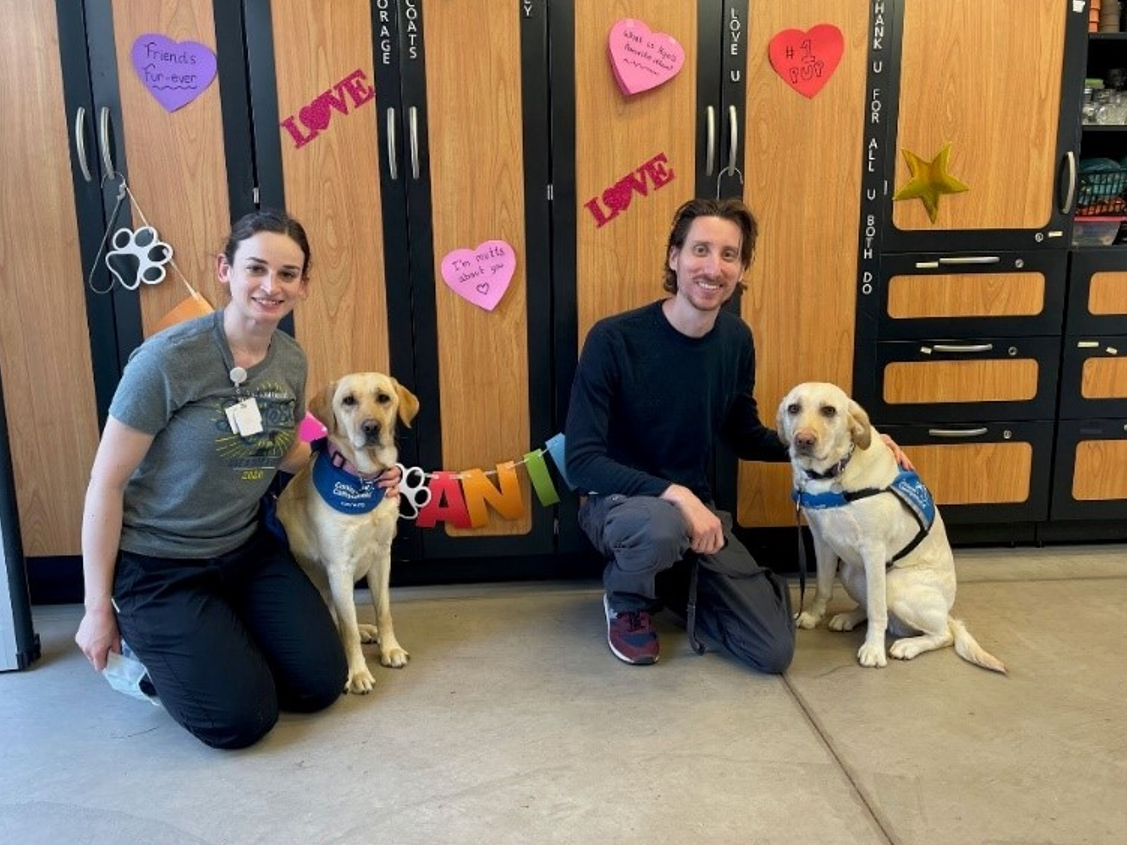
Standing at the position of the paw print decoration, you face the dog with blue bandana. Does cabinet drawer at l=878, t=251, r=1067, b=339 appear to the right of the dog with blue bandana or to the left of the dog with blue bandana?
left

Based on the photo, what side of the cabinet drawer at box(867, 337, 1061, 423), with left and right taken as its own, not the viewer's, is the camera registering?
front

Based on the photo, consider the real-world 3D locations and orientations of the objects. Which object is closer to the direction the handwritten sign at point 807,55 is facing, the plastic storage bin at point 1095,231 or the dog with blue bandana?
the dog with blue bandana

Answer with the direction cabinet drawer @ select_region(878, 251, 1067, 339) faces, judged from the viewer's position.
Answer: facing the viewer

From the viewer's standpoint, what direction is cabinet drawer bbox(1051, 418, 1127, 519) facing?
toward the camera

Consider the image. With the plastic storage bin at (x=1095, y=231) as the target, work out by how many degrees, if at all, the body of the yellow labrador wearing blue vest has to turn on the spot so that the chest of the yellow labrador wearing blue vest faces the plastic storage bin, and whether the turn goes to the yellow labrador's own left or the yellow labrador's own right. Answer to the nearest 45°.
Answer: approximately 180°

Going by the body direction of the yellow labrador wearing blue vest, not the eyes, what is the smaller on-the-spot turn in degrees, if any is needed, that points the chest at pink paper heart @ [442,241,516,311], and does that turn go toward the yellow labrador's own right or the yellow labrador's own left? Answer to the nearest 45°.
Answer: approximately 45° to the yellow labrador's own right

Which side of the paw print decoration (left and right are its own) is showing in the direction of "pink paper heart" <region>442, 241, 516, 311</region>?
left

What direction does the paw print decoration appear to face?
toward the camera

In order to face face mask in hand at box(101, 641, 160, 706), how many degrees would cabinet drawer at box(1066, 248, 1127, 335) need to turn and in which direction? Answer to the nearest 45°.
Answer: approximately 45° to its right
